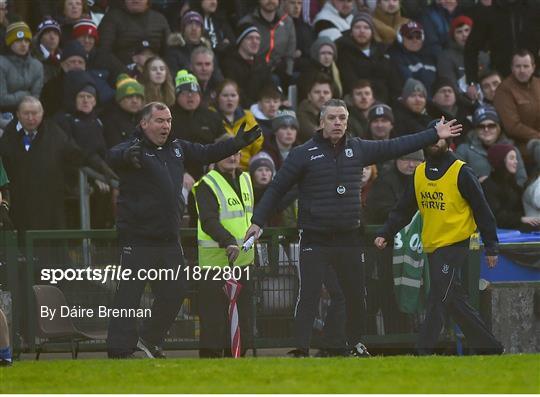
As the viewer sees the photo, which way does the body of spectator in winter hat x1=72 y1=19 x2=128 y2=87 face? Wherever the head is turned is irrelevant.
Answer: toward the camera

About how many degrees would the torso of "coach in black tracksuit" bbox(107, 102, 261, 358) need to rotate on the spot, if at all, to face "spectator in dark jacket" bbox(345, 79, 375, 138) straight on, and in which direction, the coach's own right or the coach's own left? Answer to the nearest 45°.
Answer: approximately 90° to the coach's own left

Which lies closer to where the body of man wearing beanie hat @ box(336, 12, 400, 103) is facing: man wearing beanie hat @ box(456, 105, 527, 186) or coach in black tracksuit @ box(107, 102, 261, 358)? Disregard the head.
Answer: the coach in black tracksuit

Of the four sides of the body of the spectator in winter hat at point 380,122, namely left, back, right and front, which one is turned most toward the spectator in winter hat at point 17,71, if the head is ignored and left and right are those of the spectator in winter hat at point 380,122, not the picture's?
right

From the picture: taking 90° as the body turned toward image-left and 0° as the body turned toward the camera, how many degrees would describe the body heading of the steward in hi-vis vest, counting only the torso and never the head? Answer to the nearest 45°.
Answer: approximately 315°

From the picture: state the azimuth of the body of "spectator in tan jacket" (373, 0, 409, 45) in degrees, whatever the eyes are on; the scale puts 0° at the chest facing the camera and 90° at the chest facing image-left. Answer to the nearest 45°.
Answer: approximately 0°
